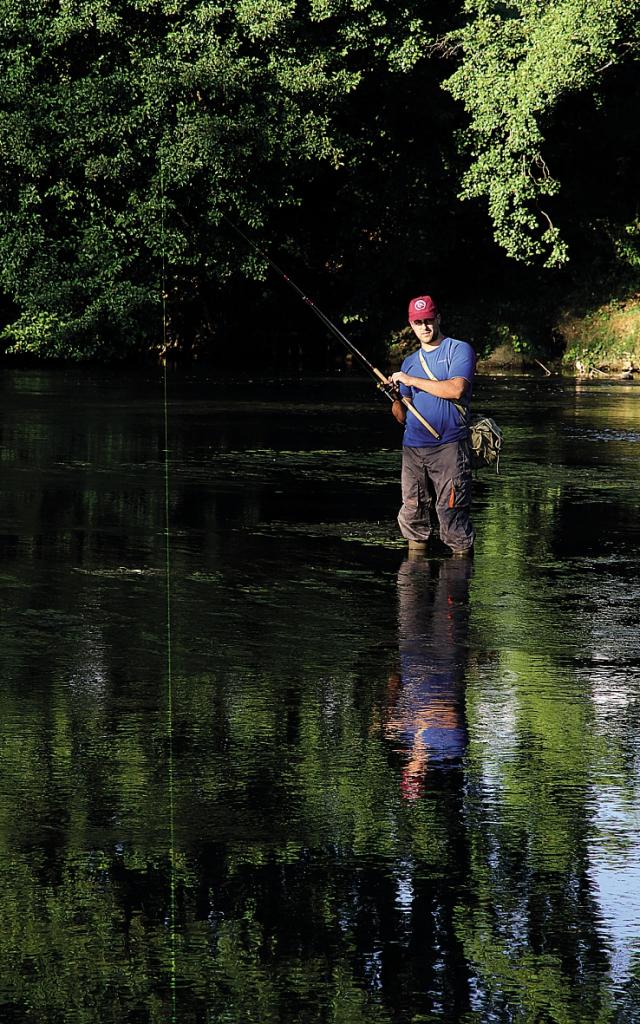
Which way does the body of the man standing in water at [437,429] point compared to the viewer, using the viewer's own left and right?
facing the viewer and to the left of the viewer
